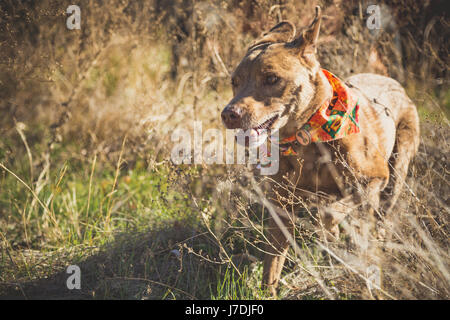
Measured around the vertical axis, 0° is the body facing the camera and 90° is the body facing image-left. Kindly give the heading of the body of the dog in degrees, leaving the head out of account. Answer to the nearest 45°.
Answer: approximately 45°
